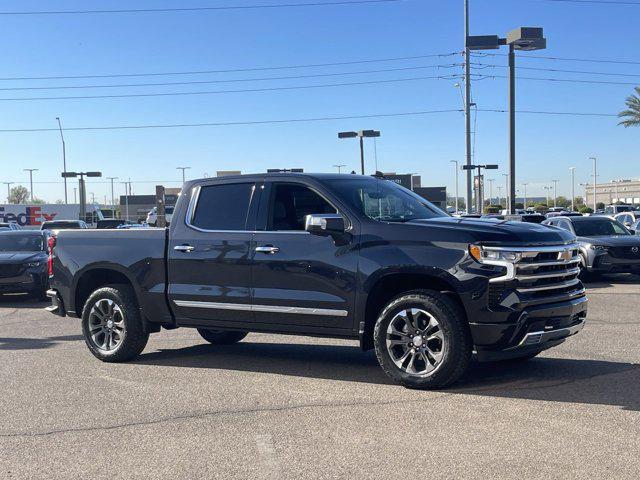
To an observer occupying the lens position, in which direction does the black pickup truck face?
facing the viewer and to the right of the viewer

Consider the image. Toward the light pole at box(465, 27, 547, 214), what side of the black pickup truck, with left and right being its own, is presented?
left

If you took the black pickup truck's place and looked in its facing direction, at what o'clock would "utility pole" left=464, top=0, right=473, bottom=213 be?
The utility pole is roughly at 8 o'clock from the black pickup truck.
